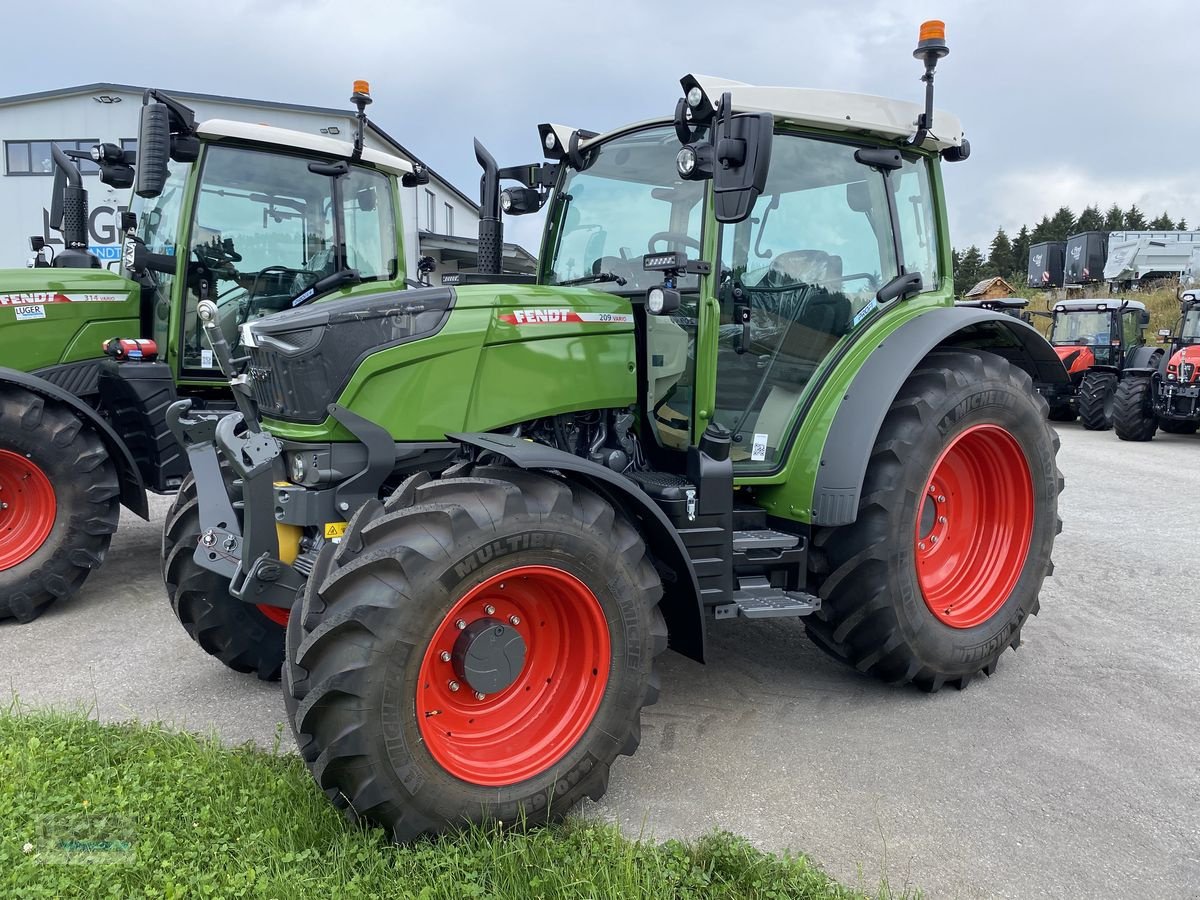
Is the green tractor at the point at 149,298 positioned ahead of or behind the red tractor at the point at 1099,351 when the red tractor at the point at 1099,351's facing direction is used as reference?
ahead

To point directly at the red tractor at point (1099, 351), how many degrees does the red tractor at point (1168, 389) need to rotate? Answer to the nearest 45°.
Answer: approximately 90° to its right

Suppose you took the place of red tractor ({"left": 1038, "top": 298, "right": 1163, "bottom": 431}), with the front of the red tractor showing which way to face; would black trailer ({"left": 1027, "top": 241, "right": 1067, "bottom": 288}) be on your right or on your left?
on your right

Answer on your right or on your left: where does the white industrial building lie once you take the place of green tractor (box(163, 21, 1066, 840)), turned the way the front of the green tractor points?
on your right

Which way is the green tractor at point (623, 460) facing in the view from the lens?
facing the viewer and to the left of the viewer

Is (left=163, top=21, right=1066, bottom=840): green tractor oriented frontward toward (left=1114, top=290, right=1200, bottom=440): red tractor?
no

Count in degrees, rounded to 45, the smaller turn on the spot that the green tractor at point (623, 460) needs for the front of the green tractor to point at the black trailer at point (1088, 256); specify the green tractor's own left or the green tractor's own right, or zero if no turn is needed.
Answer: approximately 180°

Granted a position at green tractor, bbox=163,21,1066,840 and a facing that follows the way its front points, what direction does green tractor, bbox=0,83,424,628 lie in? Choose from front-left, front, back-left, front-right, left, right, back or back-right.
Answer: right

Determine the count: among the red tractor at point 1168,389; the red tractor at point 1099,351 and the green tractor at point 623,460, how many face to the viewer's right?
0

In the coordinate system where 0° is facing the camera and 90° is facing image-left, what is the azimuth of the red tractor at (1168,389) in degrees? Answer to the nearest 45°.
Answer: approximately 45°

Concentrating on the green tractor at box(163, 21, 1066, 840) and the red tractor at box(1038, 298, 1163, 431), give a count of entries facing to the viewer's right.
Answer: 0

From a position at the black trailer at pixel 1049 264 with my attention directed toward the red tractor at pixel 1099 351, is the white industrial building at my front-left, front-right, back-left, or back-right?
front-right

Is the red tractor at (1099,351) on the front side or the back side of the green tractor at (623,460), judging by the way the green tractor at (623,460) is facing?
on the back side

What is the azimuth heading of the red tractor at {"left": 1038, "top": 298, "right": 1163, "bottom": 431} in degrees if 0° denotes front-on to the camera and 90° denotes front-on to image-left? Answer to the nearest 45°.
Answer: approximately 45°

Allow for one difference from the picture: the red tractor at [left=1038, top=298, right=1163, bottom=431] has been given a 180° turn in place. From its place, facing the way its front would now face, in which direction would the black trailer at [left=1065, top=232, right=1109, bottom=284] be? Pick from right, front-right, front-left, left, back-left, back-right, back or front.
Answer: front-left

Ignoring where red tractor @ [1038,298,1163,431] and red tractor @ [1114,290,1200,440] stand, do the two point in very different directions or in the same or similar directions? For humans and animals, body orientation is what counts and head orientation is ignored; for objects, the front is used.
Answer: same or similar directions
